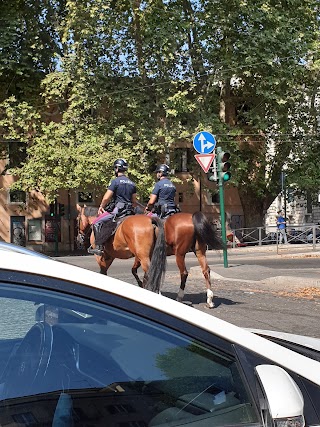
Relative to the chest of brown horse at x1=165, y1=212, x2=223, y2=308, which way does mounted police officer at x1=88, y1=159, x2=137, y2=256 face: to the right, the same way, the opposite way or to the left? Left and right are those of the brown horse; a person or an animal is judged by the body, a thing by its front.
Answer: the same way

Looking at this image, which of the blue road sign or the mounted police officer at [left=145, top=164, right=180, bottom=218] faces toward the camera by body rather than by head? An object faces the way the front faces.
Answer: the blue road sign

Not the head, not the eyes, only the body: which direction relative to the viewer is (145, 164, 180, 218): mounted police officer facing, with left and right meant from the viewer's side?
facing away from the viewer and to the left of the viewer

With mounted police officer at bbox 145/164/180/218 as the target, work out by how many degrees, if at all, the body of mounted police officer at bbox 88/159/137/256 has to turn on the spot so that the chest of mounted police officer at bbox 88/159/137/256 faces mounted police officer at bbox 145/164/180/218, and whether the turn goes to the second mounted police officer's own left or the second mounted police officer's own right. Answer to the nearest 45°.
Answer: approximately 135° to the second mounted police officer's own right

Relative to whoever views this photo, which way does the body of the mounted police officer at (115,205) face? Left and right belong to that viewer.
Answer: facing away from the viewer and to the left of the viewer

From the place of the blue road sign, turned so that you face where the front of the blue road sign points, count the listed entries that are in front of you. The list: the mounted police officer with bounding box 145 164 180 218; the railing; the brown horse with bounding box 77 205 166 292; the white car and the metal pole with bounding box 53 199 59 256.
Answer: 3

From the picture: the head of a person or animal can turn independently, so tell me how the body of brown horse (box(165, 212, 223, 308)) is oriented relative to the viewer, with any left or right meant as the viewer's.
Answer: facing away from the viewer and to the left of the viewer

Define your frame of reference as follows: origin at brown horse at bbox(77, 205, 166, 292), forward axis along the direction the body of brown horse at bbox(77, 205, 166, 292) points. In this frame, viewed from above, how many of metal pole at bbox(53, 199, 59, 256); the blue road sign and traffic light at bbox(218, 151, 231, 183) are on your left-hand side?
0

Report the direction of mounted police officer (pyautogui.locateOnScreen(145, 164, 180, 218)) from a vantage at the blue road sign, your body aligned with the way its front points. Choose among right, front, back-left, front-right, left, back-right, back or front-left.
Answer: front

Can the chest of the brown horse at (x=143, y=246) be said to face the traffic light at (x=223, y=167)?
no

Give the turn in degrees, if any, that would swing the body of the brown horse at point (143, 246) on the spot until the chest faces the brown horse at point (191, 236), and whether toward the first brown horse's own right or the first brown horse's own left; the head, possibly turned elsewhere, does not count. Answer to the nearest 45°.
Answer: approximately 135° to the first brown horse's own right

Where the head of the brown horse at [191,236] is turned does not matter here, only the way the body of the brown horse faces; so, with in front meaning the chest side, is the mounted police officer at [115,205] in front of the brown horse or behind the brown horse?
in front

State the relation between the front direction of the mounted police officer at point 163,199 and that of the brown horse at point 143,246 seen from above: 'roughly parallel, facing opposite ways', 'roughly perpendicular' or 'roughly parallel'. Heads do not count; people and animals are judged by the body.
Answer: roughly parallel

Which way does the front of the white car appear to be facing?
to the viewer's right

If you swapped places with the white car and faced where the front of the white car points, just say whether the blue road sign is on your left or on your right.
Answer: on your left

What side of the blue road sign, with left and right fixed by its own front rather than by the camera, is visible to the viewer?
front

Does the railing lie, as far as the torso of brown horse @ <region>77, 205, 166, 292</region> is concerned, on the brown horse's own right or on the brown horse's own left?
on the brown horse's own right
